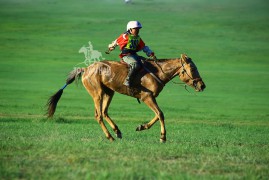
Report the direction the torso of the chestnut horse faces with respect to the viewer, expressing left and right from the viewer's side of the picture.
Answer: facing to the right of the viewer

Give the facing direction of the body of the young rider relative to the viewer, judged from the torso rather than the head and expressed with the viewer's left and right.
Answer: facing the viewer and to the right of the viewer
